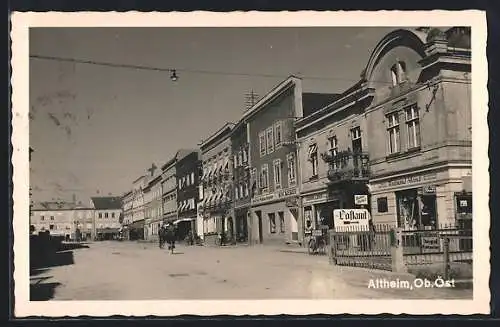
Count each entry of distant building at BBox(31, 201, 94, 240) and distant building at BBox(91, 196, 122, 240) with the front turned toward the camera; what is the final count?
2

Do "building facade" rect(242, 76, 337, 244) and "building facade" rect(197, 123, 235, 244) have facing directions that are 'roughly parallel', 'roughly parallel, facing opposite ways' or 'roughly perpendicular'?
roughly parallel

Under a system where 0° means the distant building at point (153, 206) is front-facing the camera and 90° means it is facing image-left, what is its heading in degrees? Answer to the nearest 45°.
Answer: approximately 45°

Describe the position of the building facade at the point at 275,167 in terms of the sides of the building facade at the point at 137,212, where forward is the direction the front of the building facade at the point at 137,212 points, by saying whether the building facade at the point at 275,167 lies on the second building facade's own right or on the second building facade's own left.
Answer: on the second building facade's own left

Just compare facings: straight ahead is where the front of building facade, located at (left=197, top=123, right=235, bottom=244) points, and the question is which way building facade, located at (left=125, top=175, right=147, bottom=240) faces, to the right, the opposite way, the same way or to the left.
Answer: the same way

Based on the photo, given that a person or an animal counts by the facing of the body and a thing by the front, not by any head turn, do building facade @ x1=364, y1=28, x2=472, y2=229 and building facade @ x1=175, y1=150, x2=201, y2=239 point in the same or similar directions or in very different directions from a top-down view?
same or similar directions

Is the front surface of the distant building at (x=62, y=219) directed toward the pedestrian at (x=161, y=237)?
yes

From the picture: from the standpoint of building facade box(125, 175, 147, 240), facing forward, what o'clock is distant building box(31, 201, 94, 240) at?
The distant building is roughly at 1 o'clock from the building facade.

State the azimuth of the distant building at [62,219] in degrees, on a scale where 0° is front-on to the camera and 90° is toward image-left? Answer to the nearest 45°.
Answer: approximately 0°

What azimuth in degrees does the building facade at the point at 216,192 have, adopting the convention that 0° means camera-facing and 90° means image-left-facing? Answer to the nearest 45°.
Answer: approximately 45°

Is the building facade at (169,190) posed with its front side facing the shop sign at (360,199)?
no

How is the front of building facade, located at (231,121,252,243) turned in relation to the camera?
facing the viewer and to the left of the viewer

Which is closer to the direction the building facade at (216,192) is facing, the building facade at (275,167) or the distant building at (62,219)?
the distant building

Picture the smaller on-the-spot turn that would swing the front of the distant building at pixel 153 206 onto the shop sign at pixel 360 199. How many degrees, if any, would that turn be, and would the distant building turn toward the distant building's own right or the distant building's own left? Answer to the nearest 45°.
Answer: approximately 135° to the distant building's own left

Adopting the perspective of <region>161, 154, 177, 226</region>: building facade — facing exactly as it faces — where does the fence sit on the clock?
The fence is roughly at 8 o'clock from the building facade.

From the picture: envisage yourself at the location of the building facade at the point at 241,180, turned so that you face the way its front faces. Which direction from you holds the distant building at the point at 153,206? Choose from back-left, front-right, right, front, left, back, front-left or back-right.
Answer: front-right

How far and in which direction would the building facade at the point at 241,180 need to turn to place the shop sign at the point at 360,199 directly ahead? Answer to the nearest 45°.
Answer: approximately 90° to its left
